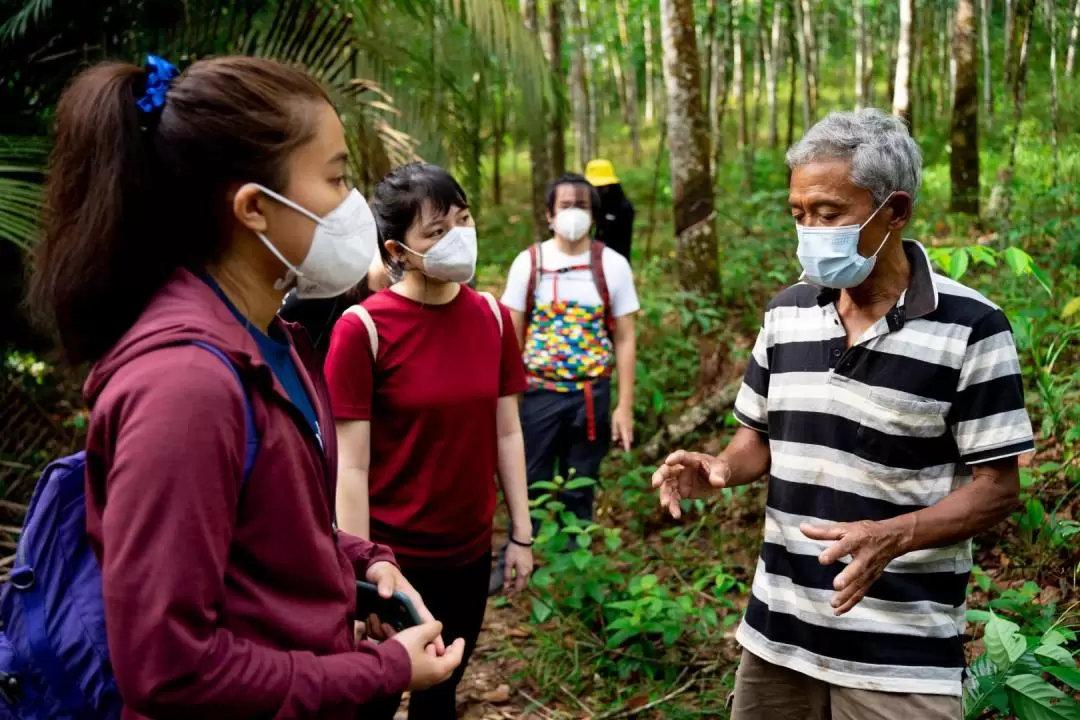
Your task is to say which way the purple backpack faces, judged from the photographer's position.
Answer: facing to the left of the viewer

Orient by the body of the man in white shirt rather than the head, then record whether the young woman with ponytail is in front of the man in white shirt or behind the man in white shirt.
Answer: in front

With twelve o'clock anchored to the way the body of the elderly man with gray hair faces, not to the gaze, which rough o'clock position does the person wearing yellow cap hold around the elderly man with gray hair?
The person wearing yellow cap is roughly at 4 o'clock from the elderly man with gray hair.

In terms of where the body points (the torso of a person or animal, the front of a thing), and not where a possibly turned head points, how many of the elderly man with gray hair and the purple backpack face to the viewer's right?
0

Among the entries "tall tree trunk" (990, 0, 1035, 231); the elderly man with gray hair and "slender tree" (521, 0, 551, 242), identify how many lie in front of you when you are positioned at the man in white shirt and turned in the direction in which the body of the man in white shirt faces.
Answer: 1

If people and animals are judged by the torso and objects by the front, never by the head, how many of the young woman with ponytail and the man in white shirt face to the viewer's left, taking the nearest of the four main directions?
0

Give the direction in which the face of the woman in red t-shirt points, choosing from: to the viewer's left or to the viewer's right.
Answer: to the viewer's right

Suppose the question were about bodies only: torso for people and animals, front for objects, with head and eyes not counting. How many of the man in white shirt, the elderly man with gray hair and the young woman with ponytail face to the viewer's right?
1

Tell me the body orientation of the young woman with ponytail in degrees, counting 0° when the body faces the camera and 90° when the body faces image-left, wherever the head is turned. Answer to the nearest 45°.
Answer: approximately 270°

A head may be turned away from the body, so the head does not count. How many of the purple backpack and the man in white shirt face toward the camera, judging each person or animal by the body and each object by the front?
1
